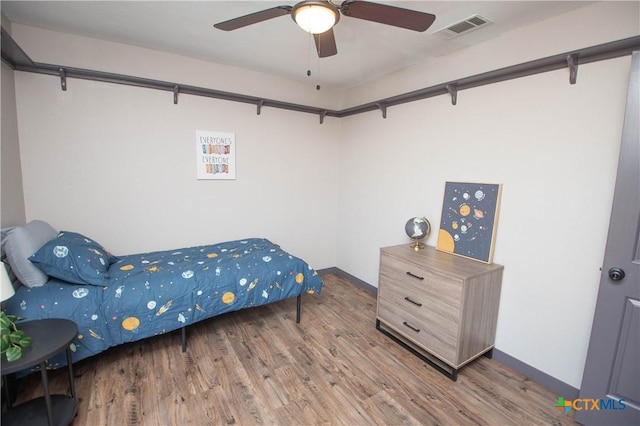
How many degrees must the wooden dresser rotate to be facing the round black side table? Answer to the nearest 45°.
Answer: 0° — it already faces it

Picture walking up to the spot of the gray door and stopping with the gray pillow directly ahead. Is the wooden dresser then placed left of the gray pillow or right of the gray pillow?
right

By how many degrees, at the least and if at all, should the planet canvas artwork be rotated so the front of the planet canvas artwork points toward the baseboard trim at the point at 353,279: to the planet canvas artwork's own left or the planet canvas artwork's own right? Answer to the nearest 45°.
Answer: approximately 90° to the planet canvas artwork's own right

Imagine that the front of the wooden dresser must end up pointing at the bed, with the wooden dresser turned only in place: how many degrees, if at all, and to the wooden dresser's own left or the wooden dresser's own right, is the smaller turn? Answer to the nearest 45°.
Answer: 0° — it already faces it

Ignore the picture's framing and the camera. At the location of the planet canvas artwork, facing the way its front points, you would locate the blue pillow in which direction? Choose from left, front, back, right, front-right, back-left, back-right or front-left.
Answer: front

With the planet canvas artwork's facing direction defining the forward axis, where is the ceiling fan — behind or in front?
in front

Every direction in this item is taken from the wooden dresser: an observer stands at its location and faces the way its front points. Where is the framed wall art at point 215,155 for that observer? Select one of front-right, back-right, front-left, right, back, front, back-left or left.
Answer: front-right

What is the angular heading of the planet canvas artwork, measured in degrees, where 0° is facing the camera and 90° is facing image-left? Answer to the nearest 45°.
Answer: approximately 45°

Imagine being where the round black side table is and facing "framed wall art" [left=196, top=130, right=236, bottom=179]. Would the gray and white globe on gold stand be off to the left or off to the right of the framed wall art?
right

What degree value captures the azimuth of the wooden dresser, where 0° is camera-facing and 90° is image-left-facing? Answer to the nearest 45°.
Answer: approximately 45°

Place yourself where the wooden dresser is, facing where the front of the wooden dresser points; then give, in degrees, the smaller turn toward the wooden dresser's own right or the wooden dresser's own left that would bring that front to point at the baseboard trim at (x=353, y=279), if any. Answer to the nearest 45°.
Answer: approximately 90° to the wooden dresser's own right

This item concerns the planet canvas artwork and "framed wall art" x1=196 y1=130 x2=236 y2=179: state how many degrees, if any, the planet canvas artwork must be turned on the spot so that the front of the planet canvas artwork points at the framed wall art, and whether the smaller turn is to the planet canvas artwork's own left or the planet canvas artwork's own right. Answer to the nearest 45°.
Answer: approximately 45° to the planet canvas artwork's own right
